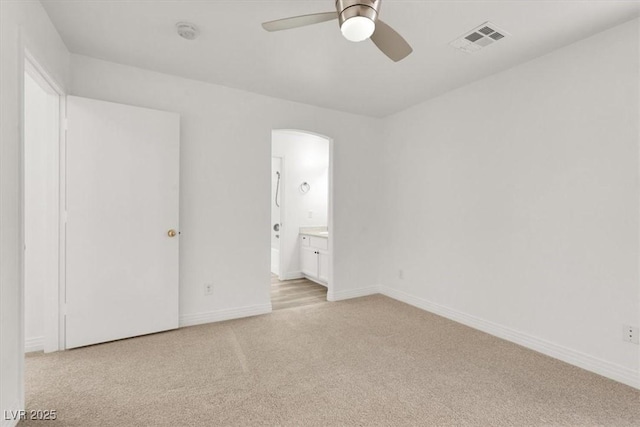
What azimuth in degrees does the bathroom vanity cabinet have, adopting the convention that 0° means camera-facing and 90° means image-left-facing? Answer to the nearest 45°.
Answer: approximately 45°

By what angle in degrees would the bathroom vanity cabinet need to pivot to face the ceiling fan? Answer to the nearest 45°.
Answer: approximately 45° to its left

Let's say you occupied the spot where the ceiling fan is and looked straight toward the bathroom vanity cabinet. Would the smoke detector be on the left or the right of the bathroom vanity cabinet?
left
